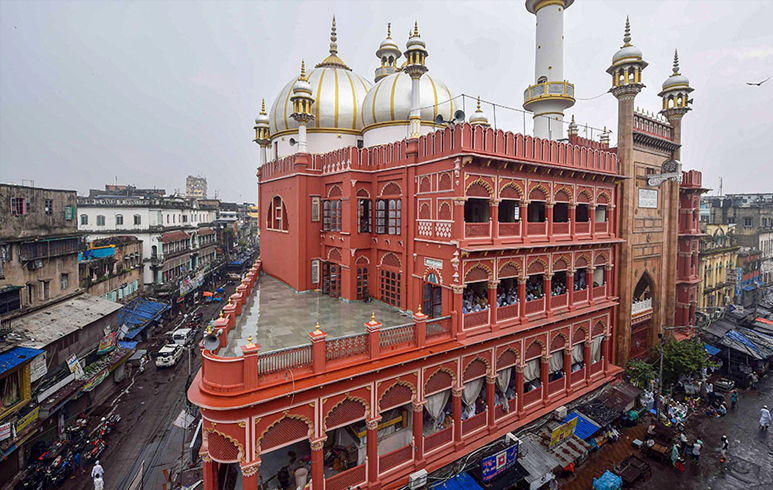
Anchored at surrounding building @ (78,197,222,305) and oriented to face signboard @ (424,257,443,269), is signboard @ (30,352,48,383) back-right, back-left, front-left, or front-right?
front-right

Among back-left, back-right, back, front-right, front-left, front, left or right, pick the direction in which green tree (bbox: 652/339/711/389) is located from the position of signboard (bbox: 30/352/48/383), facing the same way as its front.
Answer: front

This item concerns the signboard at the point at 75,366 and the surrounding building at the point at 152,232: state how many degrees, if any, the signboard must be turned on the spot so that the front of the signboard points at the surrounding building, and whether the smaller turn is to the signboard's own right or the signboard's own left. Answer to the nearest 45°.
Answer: approximately 135° to the signboard's own left

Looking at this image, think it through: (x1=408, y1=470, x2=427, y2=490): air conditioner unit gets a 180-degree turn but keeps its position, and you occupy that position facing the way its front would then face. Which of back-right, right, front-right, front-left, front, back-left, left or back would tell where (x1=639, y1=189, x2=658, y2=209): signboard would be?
right

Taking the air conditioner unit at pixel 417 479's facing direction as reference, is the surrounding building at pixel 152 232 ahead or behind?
behind

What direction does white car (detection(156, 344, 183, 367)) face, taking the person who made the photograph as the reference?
facing the viewer and to the left of the viewer

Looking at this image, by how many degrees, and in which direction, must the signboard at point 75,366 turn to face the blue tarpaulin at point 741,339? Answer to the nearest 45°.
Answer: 0° — it already faces it

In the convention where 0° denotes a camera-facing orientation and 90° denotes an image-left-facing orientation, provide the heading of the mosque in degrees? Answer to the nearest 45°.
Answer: approximately 315°

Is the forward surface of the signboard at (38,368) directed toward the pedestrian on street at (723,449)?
yes

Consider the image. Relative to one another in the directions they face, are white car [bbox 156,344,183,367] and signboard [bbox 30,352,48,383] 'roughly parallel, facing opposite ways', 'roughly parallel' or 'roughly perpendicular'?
roughly perpendicular

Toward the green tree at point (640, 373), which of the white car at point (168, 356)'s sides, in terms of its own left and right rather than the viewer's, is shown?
left

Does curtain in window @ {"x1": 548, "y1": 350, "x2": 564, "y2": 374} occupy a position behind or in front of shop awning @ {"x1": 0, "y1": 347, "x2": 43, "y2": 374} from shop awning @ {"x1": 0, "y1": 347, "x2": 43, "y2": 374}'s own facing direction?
in front

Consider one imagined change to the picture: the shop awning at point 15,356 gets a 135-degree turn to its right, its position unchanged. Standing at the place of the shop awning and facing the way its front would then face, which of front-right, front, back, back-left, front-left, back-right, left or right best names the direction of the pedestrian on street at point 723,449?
back-left

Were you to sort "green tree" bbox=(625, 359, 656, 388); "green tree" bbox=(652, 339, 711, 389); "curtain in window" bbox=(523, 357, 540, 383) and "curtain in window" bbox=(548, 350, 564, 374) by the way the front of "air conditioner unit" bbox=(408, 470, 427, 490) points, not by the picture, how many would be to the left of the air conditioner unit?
4

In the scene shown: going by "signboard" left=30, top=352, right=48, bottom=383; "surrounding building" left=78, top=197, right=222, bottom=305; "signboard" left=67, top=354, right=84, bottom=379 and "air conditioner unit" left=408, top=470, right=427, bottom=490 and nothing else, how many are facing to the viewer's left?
0

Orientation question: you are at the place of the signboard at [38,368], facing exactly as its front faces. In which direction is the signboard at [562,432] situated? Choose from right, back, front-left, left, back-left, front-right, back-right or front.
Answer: front

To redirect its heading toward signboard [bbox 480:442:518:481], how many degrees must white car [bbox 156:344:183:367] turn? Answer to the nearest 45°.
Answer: approximately 90° to its left

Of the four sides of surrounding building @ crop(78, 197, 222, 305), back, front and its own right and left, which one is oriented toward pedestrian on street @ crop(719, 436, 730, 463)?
front

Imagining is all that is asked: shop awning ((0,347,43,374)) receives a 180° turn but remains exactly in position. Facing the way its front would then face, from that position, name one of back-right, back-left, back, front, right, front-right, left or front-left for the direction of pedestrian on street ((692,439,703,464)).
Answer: back
